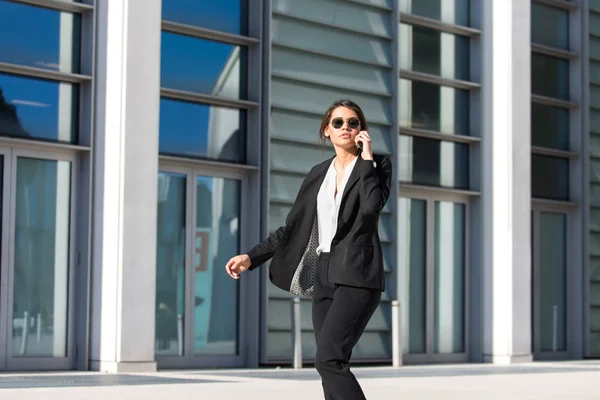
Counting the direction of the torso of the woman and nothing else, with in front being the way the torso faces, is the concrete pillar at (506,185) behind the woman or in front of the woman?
behind

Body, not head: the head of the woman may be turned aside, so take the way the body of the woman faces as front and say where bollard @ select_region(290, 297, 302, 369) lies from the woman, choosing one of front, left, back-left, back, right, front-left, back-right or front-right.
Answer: back-right

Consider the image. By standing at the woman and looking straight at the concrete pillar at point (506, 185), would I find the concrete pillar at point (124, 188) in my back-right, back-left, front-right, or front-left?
front-left

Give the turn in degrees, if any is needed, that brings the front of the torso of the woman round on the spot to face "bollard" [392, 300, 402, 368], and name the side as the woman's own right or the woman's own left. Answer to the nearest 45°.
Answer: approximately 135° to the woman's own right

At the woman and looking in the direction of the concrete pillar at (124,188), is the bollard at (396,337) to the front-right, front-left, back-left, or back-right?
front-right

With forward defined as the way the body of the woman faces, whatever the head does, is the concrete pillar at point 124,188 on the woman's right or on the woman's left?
on the woman's right
